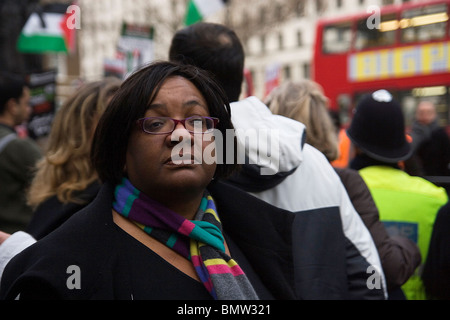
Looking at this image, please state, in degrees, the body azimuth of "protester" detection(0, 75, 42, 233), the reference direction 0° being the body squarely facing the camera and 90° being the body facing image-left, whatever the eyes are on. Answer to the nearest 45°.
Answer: approximately 225°

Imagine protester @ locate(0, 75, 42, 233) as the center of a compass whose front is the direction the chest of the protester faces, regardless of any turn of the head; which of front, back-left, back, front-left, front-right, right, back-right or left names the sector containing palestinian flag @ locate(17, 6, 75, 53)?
front-left

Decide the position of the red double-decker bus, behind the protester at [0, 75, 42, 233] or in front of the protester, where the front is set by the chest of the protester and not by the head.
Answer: in front

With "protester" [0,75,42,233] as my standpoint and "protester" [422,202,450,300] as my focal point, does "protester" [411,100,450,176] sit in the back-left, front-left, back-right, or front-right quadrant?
front-left

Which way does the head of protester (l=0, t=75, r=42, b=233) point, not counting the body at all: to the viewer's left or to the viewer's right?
to the viewer's right

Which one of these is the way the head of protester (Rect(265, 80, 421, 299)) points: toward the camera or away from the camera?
away from the camera

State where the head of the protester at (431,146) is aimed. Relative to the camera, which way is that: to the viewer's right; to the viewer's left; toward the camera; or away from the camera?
toward the camera

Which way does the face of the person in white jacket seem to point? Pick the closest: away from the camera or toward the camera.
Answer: away from the camera

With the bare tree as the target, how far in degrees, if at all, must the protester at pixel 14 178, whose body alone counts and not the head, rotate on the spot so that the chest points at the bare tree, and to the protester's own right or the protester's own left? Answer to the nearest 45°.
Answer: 0° — they already face it
